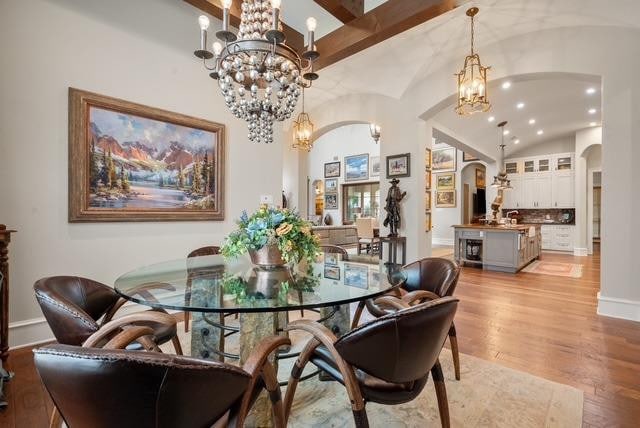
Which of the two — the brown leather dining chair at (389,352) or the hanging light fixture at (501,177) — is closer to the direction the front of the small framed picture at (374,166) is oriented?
the brown leather dining chair

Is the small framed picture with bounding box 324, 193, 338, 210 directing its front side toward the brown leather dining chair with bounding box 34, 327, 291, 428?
yes

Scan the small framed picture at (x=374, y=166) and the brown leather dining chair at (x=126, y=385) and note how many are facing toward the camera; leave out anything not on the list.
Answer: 1

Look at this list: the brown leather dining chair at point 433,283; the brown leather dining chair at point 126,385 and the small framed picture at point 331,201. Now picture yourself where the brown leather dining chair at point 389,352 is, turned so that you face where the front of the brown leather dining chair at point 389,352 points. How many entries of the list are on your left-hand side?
1

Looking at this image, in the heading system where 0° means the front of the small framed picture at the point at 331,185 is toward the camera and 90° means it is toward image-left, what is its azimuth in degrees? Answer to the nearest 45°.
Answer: approximately 0°

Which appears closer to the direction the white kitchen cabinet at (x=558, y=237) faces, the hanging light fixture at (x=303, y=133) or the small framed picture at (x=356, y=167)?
the hanging light fixture

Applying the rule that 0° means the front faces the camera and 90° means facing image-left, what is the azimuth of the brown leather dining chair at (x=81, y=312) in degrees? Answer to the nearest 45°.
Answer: approximately 270°

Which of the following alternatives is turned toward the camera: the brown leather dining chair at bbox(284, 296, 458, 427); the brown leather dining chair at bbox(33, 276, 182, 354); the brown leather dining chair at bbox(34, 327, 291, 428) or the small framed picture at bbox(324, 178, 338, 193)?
the small framed picture

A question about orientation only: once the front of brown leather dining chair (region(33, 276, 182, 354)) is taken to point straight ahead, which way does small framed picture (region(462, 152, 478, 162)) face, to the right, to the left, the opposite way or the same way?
to the right

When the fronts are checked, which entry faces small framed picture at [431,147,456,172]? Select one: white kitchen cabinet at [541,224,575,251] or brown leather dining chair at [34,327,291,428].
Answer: the brown leather dining chair
